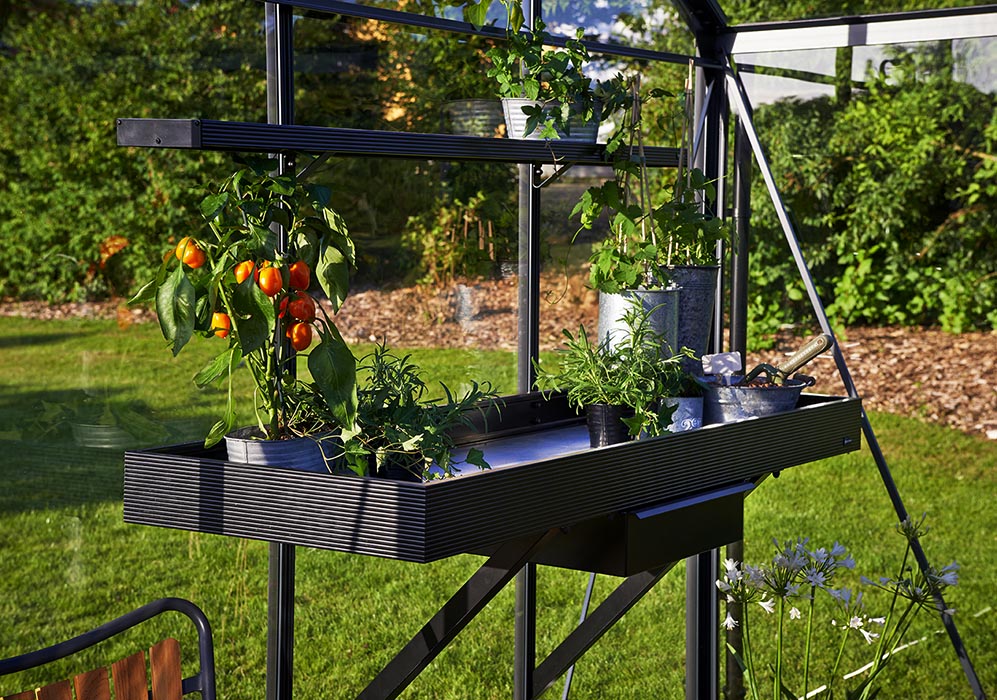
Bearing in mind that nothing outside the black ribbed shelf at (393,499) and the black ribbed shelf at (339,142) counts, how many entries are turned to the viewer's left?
0

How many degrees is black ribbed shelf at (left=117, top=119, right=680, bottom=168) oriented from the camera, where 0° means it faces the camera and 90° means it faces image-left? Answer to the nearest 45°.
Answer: approximately 315°

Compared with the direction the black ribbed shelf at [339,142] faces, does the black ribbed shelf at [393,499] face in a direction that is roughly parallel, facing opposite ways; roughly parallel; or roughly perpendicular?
roughly parallel

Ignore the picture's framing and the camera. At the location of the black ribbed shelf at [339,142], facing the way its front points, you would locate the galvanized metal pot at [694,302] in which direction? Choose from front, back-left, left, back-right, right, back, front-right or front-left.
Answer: left

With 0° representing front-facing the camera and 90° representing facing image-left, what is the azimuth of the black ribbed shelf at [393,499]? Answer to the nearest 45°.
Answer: approximately 315°

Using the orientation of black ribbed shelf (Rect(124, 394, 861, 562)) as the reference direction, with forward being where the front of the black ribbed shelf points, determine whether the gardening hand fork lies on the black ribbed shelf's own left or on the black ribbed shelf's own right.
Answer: on the black ribbed shelf's own left

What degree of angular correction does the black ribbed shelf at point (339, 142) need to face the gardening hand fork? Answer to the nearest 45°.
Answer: approximately 90° to its left
